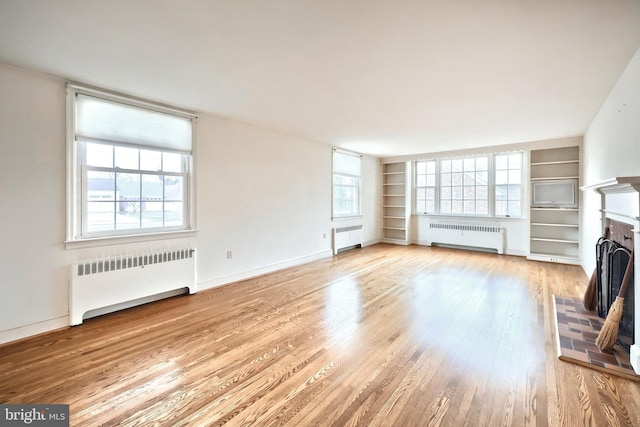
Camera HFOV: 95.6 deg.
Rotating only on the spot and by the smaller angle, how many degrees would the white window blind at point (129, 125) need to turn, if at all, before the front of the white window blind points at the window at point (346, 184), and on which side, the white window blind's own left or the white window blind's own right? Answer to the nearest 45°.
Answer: approximately 45° to the white window blind's own left

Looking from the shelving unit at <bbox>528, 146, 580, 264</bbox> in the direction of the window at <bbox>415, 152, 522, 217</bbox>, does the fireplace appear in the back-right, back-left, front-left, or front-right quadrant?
back-left

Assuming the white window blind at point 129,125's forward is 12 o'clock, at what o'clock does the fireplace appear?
The fireplace is roughly at 12 o'clock from the white window blind.

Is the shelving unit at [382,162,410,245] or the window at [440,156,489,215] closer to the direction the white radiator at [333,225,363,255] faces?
the window

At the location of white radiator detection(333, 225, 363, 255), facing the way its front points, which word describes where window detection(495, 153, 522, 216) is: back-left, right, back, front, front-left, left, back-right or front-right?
front-left

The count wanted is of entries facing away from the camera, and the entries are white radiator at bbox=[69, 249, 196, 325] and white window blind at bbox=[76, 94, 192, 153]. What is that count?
0

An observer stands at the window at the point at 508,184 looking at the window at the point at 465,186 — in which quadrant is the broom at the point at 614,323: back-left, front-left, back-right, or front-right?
back-left

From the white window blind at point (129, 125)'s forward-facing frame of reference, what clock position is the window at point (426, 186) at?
The window is roughly at 10 o'clock from the white window blind.

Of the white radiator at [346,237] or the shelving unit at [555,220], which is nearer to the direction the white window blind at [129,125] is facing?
the shelving unit

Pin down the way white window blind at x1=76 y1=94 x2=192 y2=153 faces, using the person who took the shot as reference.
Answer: facing the viewer and to the right of the viewer

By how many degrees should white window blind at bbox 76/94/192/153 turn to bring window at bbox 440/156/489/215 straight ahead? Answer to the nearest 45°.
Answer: approximately 45° to its left

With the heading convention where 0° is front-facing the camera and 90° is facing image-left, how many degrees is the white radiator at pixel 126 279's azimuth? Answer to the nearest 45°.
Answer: approximately 315°

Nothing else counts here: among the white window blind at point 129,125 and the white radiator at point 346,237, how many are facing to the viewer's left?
0

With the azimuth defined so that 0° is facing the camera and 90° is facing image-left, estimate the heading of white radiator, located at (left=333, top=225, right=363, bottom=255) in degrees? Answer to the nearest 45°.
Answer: approximately 315°

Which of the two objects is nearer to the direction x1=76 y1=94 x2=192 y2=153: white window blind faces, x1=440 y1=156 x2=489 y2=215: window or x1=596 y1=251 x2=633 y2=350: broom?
the broom

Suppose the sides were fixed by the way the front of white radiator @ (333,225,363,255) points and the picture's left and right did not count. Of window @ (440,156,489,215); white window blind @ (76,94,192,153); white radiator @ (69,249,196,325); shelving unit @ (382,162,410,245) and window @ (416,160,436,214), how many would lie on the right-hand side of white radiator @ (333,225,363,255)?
2

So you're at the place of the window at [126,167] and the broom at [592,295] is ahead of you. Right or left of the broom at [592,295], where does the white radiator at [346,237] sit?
left
